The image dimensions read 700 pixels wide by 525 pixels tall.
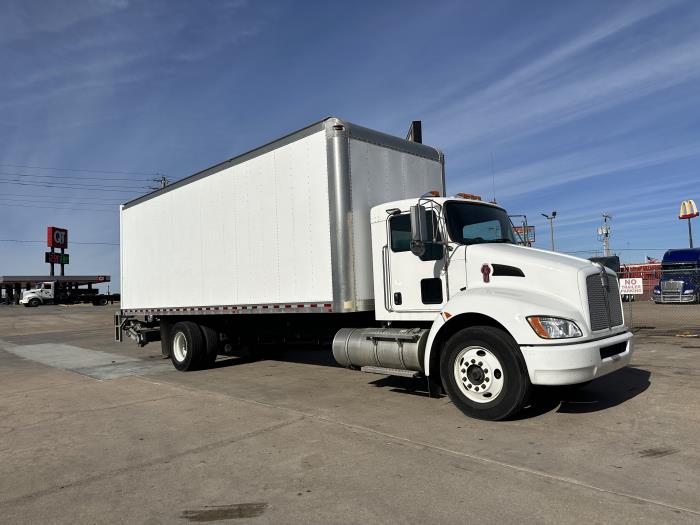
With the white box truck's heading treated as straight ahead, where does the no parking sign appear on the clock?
The no parking sign is roughly at 9 o'clock from the white box truck.

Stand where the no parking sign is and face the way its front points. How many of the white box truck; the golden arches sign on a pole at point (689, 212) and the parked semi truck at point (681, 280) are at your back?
2

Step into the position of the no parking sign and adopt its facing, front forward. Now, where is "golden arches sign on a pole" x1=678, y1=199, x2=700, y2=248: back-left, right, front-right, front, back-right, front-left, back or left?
back

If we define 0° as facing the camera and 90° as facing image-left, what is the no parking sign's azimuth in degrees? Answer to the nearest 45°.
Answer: approximately 0°

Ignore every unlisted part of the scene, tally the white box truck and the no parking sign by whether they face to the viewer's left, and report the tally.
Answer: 0

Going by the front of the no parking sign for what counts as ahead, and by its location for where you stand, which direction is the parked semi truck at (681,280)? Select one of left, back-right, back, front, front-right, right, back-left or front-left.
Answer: back

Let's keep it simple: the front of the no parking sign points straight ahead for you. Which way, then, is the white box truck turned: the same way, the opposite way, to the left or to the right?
to the left

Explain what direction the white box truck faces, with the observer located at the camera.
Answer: facing the viewer and to the right of the viewer

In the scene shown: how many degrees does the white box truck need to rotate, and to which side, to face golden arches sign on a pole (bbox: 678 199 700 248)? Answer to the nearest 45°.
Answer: approximately 90° to its left

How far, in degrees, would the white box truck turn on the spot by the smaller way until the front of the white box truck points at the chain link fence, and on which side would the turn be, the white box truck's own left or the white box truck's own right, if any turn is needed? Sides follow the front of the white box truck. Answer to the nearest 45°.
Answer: approximately 90° to the white box truck's own left

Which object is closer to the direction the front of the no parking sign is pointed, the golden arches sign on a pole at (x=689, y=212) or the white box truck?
the white box truck
